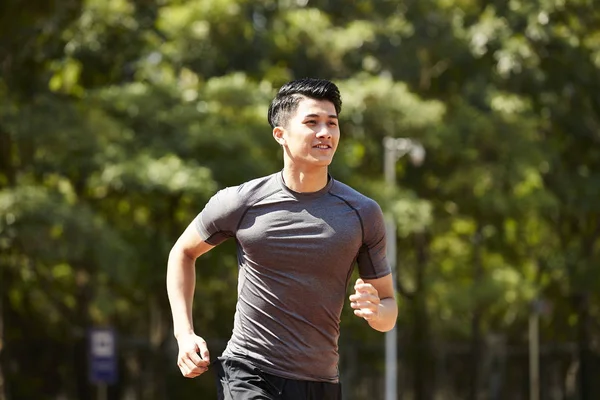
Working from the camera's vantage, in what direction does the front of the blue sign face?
facing the viewer

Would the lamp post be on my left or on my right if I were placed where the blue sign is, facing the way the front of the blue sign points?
on my left

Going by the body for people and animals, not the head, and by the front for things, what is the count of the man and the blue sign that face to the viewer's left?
0

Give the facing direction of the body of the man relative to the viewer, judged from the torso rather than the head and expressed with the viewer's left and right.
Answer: facing the viewer and to the right of the viewer

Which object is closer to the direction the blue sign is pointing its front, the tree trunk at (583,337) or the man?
the man

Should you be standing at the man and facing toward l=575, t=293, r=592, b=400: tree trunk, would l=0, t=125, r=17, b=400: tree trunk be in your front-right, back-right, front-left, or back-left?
front-left

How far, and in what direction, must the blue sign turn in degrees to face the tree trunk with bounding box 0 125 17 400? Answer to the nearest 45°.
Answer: approximately 135° to its right

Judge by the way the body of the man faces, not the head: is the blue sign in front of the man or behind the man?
behind

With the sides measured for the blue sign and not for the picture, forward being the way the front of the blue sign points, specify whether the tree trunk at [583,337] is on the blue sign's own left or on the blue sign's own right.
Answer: on the blue sign's own left

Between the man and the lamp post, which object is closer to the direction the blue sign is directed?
the man

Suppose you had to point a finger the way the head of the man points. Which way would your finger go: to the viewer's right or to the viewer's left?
to the viewer's right
